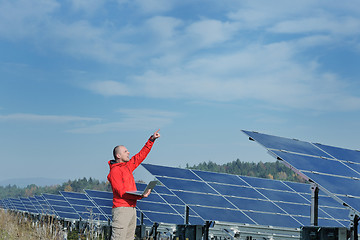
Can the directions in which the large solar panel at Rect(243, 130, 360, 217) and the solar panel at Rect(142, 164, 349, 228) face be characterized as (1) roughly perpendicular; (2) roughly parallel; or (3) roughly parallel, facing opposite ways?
roughly parallel

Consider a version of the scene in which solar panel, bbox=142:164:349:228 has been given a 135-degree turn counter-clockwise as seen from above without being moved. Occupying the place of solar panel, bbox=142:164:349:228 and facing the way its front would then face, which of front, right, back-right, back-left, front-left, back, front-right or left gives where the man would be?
back

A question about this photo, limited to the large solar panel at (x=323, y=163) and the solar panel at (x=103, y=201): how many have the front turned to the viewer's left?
0
